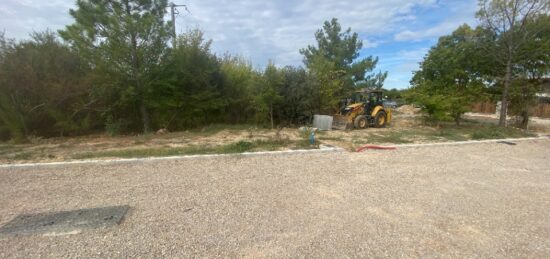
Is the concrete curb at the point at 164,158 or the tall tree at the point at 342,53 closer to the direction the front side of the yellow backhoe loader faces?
the concrete curb

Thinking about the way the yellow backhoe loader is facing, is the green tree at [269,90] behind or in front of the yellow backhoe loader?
in front

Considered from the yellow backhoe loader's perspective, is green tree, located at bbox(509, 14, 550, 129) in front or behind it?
behind

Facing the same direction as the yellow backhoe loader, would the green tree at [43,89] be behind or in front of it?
in front

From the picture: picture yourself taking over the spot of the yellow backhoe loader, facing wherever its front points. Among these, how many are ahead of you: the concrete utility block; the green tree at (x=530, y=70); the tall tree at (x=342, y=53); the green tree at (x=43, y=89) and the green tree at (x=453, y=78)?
2

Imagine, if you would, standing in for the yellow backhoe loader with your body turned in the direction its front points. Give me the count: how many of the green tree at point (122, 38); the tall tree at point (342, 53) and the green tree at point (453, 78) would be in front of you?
1

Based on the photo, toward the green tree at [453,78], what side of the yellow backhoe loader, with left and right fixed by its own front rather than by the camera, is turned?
back

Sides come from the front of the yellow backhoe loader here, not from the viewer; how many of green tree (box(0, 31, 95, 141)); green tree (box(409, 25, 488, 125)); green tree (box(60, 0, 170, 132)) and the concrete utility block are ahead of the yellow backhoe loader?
3

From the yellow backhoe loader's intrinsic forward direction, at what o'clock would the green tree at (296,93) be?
The green tree is roughly at 1 o'clock from the yellow backhoe loader.

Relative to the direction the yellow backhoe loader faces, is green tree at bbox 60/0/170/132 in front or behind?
in front

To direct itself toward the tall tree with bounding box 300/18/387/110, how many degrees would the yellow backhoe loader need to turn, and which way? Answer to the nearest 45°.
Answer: approximately 135° to its right

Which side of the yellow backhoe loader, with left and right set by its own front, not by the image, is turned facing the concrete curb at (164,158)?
front

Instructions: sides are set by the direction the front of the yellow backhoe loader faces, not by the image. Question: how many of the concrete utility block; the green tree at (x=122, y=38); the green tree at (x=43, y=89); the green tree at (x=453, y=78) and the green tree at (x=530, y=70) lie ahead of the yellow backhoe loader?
3
